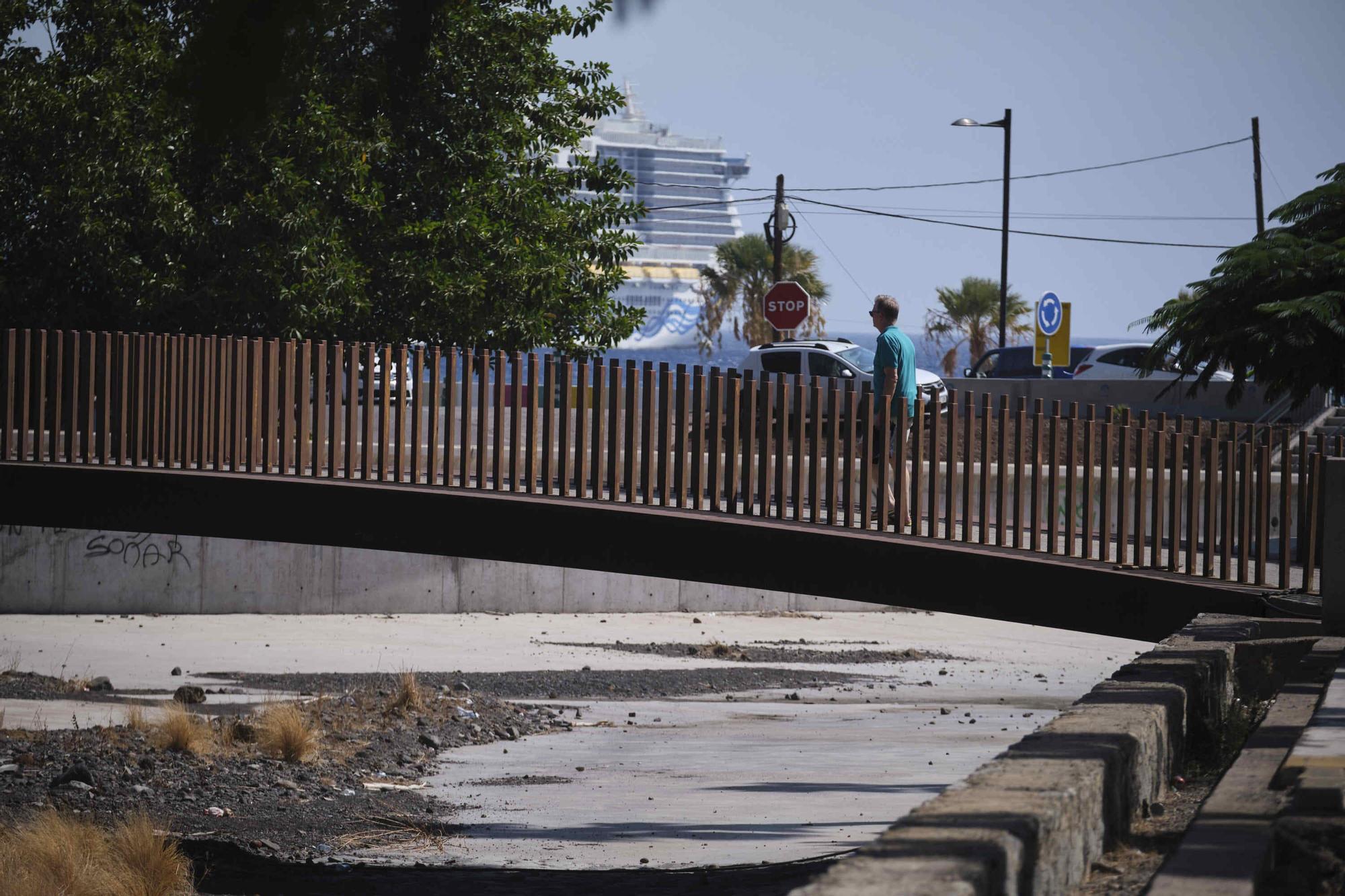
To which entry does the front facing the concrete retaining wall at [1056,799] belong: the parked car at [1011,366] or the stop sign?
the stop sign

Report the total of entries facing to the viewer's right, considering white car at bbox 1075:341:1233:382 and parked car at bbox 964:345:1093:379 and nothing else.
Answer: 1

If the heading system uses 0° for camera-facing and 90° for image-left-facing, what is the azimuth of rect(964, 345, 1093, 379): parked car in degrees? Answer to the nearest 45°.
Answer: approximately 90°

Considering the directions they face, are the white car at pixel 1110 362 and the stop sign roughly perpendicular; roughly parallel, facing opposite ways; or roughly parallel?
roughly perpendicular

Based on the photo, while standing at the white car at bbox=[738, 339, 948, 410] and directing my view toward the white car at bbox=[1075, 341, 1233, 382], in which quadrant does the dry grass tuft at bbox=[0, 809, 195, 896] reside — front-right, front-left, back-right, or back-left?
back-right

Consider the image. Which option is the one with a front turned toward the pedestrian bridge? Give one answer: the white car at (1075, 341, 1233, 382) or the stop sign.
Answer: the stop sign

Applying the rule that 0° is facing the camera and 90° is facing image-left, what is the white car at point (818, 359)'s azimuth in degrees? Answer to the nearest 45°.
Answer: approximately 315°

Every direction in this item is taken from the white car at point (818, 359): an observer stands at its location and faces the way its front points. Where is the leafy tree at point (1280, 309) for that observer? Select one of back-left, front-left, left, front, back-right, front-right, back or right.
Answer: front-right

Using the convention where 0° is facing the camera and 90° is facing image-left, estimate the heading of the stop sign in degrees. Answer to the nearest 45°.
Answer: approximately 0°

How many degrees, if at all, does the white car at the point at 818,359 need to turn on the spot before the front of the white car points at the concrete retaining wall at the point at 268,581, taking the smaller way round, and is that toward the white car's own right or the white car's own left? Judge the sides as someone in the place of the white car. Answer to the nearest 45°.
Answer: approximately 90° to the white car's own right

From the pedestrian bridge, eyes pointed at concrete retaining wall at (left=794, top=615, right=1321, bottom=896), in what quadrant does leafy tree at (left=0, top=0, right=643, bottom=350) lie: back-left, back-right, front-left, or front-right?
back-right
